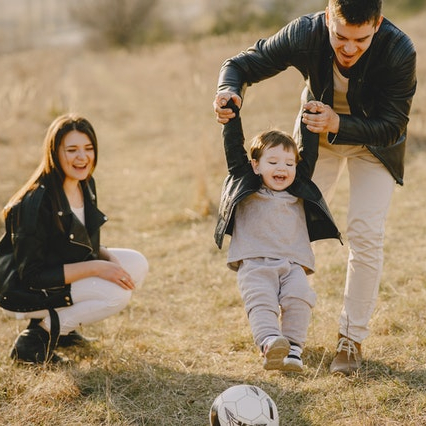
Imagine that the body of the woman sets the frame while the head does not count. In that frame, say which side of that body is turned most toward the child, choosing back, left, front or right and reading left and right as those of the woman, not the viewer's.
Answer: front

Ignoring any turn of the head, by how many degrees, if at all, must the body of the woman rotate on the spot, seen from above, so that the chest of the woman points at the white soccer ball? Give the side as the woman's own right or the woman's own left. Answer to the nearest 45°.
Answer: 0° — they already face it

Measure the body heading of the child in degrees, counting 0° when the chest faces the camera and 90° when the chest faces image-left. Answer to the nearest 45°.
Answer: approximately 0°

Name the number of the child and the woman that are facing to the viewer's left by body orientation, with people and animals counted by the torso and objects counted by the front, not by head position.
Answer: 0

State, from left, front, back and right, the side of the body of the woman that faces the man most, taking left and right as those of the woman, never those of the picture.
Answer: front

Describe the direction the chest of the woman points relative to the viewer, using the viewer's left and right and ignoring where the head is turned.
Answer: facing the viewer and to the right of the viewer
